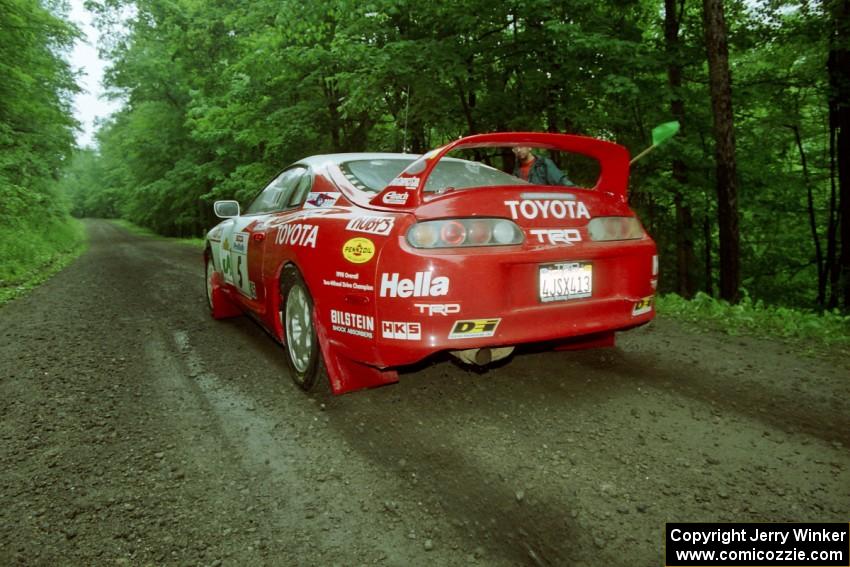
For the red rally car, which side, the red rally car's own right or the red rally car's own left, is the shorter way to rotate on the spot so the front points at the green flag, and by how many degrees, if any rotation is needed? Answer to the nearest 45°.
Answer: approximately 90° to the red rally car's own right

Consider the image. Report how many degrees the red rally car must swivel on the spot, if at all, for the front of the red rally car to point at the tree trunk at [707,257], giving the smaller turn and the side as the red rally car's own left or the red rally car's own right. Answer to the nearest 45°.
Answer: approximately 90° to the red rally car's own right

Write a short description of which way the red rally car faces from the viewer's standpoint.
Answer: facing away from the viewer and to the left of the viewer

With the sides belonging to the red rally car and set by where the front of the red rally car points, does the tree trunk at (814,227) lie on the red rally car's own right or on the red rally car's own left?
on the red rally car's own right

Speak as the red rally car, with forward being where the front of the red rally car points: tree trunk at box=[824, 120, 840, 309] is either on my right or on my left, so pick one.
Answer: on my right

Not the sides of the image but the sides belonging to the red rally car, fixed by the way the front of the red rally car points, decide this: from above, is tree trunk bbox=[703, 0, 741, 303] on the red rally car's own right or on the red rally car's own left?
on the red rally car's own right

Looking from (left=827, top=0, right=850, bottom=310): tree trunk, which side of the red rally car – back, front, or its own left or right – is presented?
right
